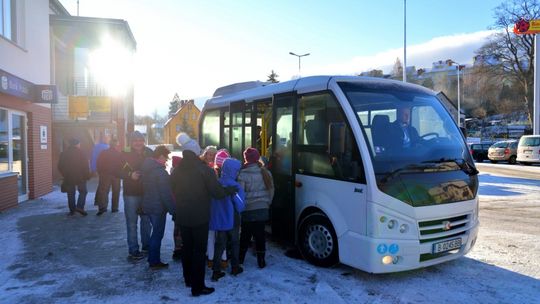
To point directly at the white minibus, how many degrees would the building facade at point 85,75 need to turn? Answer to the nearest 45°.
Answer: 0° — it already faces it

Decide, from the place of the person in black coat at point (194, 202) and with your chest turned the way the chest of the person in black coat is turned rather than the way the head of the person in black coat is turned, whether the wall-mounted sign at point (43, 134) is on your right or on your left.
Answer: on your left

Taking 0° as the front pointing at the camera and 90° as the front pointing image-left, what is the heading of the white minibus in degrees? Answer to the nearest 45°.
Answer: approximately 315°

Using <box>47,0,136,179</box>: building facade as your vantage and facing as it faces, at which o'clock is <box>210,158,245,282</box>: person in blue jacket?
The person in blue jacket is roughly at 12 o'clock from the building facade.

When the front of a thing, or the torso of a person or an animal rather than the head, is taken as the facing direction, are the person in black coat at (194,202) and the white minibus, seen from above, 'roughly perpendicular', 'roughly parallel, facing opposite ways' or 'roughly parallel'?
roughly perpendicular

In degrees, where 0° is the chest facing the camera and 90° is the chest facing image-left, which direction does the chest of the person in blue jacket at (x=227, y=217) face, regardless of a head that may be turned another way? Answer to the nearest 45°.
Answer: approximately 225°

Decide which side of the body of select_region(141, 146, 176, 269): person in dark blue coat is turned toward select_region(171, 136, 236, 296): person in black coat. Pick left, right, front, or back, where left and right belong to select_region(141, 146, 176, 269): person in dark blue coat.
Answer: right

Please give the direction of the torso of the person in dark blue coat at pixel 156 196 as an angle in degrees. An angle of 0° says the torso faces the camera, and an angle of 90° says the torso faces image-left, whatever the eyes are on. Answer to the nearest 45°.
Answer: approximately 270°

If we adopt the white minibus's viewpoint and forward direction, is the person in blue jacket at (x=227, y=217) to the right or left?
on its right

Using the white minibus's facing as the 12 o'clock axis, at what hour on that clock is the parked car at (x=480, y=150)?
The parked car is roughly at 8 o'clock from the white minibus.

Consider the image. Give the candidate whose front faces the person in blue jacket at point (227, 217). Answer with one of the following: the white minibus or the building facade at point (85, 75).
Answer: the building facade

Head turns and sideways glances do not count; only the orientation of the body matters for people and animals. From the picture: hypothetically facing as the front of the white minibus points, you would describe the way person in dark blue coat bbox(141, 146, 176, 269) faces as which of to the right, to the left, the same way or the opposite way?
to the left

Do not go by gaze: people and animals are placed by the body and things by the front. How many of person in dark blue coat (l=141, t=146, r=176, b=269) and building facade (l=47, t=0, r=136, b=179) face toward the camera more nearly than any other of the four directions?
1

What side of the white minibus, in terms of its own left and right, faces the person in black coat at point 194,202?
right
